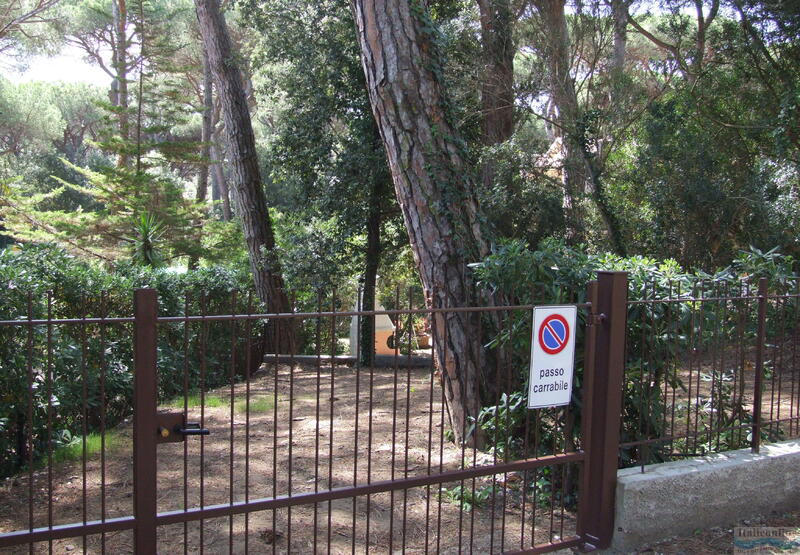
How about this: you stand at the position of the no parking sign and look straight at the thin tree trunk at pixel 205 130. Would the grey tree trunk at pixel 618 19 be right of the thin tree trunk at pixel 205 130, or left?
right

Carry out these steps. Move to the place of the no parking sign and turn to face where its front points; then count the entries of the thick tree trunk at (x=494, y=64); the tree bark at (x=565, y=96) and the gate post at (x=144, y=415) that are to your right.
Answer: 1

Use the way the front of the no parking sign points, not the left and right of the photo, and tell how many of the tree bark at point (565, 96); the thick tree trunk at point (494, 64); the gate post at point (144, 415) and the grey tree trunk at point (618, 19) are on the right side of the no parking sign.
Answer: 1

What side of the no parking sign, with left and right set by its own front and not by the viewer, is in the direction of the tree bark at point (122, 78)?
back

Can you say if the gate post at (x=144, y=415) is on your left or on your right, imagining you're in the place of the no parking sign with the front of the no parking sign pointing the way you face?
on your right

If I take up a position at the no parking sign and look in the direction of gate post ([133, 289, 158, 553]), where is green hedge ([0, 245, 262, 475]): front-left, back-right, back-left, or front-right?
front-right

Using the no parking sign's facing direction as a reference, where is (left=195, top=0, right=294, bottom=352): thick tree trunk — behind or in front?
behind

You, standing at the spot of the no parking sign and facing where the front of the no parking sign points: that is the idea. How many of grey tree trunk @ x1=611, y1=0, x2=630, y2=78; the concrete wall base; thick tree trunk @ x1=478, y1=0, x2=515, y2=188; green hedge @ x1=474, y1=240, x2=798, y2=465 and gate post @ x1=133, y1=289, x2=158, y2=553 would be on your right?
1

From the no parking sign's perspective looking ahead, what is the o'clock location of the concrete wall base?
The concrete wall base is roughly at 9 o'clock from the no parking sign.

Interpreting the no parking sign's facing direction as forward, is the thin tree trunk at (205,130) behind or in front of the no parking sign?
behind

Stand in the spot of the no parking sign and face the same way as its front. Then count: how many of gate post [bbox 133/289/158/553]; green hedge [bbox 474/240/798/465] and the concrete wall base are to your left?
2

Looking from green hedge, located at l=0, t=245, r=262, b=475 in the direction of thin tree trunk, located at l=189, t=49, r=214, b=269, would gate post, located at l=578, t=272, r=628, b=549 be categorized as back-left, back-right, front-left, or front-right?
back-right

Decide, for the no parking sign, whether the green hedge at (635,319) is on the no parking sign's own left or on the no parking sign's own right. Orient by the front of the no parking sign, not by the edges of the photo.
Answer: on the no parking sign's own left

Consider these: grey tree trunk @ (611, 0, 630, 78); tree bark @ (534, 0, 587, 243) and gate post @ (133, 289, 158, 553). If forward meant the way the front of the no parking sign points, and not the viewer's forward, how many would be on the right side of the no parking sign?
1

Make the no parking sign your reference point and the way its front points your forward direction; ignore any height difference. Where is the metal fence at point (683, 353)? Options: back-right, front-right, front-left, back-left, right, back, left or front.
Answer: left

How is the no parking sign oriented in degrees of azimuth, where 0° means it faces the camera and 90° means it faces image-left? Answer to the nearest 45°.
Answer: approximately 315°
